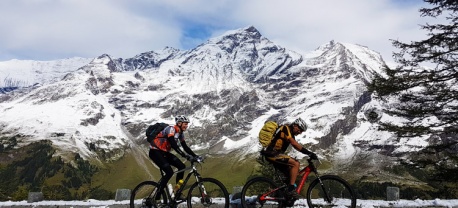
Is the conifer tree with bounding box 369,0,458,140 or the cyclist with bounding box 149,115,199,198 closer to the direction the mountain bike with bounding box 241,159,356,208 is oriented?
the conifer tree

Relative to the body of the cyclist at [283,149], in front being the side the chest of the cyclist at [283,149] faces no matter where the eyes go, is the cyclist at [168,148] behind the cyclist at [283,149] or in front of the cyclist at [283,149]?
behind

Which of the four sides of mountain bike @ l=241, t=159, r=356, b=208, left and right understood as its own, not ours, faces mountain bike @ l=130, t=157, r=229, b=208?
back

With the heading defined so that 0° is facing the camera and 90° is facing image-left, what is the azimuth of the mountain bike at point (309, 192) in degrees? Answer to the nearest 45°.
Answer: approximately 270°

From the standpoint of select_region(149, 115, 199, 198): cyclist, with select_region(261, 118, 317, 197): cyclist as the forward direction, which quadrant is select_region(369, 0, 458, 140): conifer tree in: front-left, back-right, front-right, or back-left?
front-left

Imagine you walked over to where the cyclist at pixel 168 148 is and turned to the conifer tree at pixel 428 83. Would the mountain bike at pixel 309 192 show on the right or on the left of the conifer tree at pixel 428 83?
right

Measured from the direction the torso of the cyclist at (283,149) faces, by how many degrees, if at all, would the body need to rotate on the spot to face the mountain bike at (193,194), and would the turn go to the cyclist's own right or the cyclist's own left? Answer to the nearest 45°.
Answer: approximately 180°

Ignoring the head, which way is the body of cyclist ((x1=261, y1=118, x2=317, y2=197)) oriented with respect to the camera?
to the viewer's right

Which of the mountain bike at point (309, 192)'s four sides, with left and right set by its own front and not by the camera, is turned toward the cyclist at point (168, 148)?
back

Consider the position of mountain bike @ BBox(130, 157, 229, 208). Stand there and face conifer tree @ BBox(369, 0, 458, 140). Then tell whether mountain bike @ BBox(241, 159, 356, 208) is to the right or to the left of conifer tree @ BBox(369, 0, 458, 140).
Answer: right

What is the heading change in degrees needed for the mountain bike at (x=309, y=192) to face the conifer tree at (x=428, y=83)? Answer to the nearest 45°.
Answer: approximately 45° to its left

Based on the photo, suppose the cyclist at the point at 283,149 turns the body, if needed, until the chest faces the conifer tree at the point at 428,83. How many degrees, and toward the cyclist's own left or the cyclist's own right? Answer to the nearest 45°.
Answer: approximately 45° to the cyclist's own left
